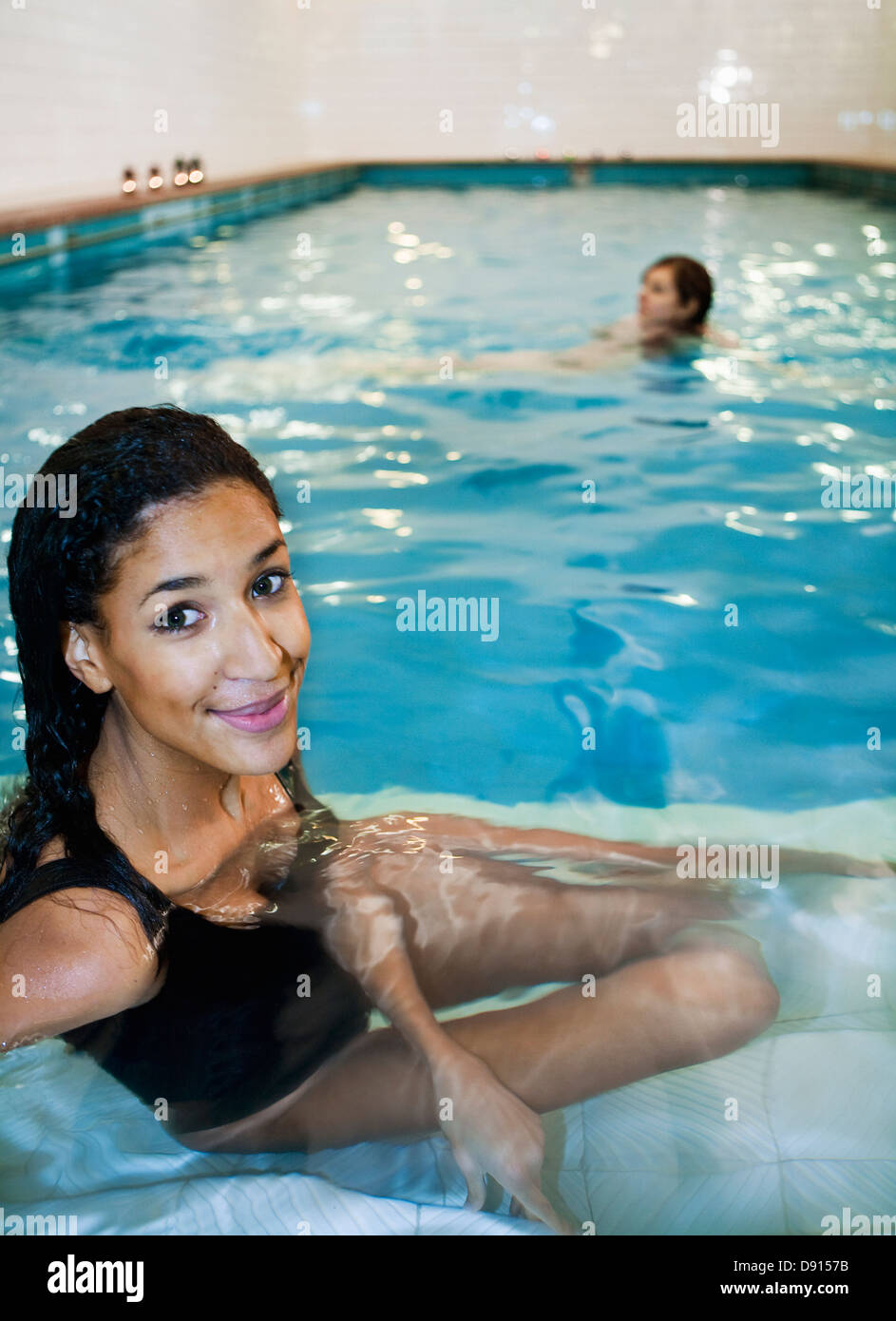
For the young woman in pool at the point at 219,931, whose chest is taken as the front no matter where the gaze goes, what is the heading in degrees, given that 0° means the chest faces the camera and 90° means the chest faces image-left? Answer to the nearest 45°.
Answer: approximately 315°

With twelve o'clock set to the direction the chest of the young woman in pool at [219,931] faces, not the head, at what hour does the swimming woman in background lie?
The swimming woman in background is roughly at 8 o'clock from the young woman in pool.
